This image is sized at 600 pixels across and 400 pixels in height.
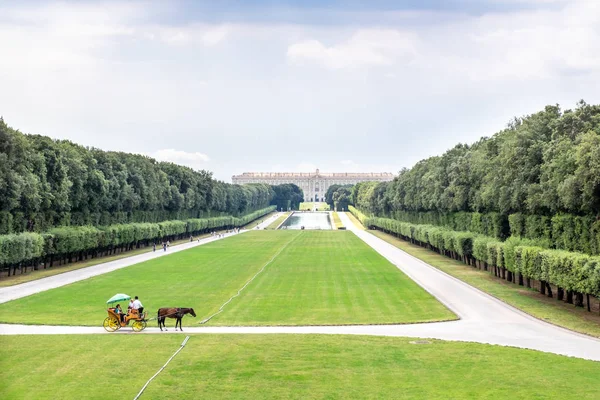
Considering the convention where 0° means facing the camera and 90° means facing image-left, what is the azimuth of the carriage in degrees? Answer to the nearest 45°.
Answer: approximately 270°

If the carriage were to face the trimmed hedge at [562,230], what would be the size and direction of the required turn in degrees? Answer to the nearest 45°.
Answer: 0° — it already faces it

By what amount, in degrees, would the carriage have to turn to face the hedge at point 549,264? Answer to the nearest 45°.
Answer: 0° — it already faces it
